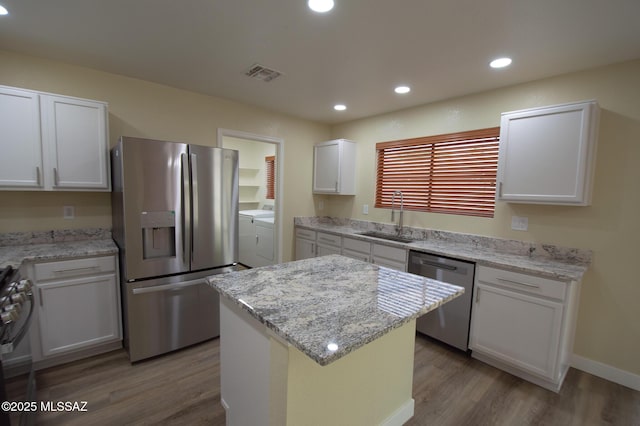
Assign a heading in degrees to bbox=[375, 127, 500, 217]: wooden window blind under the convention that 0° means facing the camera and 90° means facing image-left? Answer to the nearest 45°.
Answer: approximately 45°

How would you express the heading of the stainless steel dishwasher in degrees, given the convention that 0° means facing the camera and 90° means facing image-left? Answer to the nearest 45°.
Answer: approximately 45°

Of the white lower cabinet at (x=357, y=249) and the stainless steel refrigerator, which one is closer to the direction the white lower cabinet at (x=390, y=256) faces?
the stainless steel refrigerator

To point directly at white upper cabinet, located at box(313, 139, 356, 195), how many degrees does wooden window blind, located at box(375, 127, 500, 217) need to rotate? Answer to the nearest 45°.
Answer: approximately 45° to its right

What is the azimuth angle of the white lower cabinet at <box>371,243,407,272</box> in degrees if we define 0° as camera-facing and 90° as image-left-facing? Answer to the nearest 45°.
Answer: approximately 45°

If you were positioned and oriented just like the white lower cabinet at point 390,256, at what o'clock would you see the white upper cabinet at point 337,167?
The white upper cabinet is roughly at 3 o'clock from the white lower cabinet.

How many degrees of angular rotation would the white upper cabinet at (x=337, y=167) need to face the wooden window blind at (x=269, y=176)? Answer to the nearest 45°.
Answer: approximately 90° to its right

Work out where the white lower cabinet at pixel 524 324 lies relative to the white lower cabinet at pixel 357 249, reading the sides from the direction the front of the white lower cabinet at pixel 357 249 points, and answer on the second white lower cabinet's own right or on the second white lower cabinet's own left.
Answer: on the second white lower cabinet's own left

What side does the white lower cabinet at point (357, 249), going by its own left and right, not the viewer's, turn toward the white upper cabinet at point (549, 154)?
left
